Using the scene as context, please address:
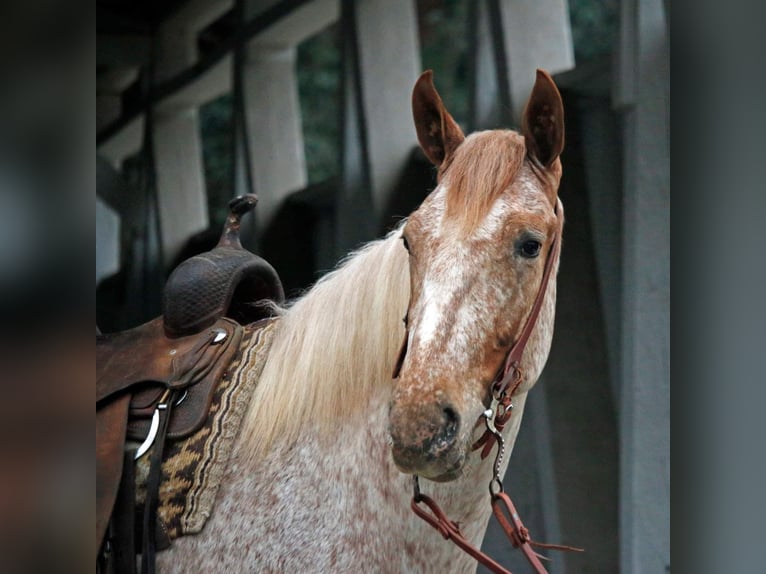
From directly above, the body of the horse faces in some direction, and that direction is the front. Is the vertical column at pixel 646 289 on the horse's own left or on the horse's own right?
on the horse's own left

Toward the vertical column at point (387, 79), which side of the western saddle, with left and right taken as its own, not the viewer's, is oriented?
left

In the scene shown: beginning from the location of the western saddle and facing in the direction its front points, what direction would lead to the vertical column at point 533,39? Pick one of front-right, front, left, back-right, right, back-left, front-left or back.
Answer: left

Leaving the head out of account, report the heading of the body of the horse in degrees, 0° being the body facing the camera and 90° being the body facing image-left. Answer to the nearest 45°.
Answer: approximately 315°

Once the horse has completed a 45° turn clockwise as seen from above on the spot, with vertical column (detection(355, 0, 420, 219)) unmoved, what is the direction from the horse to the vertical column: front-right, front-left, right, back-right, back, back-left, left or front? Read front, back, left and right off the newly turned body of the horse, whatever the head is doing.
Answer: back

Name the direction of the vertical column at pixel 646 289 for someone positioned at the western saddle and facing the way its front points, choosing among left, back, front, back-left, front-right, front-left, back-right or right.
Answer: left

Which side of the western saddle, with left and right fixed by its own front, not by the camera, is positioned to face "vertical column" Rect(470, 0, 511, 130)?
left

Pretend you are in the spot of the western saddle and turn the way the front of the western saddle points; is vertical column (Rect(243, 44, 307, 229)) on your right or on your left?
on your left

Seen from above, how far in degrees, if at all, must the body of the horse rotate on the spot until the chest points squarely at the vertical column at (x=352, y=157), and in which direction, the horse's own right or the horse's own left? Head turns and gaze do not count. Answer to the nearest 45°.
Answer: approximately 135° to the horse's own left

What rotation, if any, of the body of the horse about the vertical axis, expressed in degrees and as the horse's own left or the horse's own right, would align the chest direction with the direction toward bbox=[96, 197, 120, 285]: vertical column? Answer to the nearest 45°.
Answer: approximately 135° to the horse's own left

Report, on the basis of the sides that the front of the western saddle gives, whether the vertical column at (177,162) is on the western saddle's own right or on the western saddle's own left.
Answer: on the western saddle's own left

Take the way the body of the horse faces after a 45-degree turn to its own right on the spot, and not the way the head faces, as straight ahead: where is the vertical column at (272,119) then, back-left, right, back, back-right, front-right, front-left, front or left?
back
